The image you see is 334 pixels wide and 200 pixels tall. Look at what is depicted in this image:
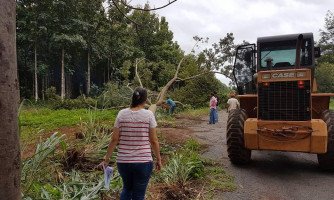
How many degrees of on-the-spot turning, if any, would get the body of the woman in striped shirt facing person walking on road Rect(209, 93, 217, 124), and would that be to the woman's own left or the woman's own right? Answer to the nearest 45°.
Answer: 0° — they already face them

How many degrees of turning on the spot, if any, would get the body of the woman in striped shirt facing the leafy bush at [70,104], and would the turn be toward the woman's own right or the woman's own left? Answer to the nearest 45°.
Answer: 0° — they already face it

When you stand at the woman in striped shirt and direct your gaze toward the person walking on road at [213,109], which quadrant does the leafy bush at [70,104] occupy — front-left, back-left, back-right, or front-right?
front-left

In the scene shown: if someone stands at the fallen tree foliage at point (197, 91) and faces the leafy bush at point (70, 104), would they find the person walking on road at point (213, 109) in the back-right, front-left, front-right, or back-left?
front-left

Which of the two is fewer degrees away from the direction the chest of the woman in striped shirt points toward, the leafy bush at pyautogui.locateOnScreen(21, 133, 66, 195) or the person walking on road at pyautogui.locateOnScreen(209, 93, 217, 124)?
the person walking on road

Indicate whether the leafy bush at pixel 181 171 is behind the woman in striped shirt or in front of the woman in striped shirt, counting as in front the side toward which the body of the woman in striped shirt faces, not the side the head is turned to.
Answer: in front

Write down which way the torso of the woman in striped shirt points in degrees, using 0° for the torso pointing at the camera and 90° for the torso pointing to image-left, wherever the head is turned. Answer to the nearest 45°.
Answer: approximately 180°

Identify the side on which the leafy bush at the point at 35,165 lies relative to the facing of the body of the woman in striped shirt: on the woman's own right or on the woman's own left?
on the woman's own left

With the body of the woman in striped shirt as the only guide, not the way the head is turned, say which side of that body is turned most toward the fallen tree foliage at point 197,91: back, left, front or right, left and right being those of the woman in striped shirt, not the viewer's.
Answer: front

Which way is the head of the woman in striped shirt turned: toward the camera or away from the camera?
away from the camera

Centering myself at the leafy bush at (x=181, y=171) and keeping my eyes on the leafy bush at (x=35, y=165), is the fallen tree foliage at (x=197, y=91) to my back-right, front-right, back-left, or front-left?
back-right
